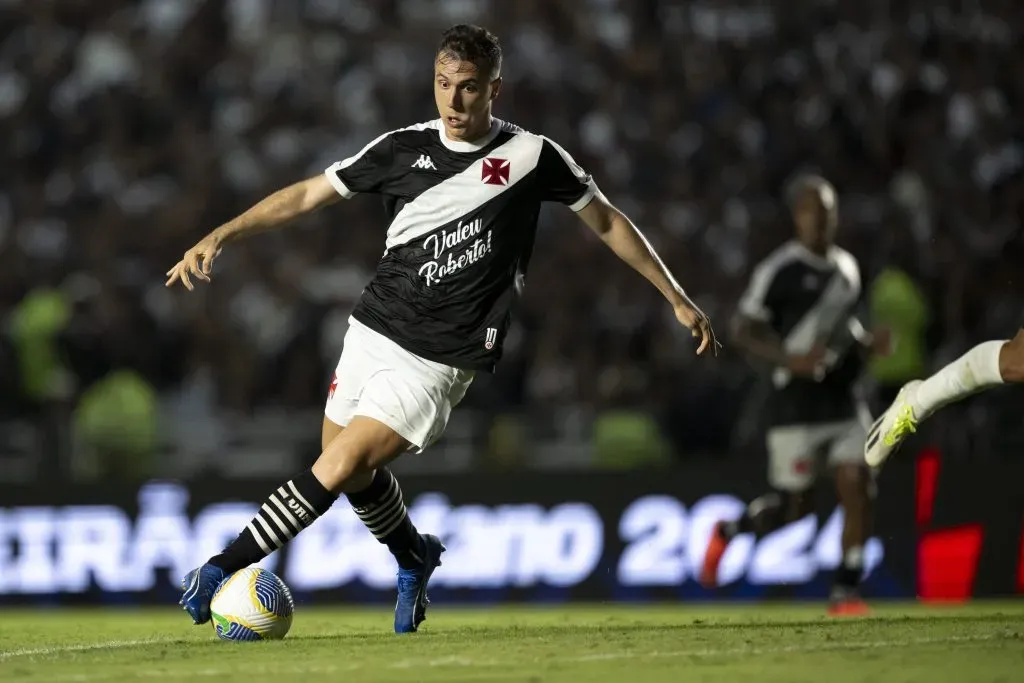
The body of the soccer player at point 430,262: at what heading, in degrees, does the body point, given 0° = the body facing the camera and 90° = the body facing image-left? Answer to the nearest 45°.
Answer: approximately 0°

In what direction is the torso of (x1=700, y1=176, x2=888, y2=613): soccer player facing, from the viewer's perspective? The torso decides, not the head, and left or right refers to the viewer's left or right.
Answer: facing the viewer and to the right of the viewer
